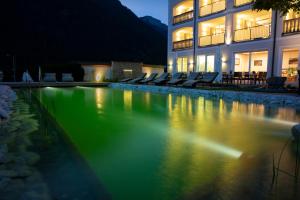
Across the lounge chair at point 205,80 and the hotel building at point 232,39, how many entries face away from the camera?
0

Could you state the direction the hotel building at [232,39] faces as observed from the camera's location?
facing the viewer and to the left of the viewer

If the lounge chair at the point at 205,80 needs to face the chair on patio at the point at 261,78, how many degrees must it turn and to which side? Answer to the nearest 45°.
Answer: approximately 135° to its left

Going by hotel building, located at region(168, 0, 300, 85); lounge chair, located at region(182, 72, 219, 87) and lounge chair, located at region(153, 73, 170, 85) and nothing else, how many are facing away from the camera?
0

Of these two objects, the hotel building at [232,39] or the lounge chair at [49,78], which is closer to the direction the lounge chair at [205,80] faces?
the lounge chair

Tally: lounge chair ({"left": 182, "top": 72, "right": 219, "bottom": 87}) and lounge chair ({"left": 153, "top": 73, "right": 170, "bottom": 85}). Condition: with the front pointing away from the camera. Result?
0

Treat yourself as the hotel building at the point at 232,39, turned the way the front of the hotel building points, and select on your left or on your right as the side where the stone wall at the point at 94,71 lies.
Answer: on your right

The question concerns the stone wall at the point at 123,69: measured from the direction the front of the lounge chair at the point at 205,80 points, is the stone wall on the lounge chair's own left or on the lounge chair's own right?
on the lounge chair's own right

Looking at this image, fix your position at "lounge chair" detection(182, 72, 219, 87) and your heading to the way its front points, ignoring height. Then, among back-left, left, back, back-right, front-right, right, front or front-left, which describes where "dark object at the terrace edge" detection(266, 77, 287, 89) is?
left

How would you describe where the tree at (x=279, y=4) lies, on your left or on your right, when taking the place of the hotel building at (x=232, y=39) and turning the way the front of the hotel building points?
on your left

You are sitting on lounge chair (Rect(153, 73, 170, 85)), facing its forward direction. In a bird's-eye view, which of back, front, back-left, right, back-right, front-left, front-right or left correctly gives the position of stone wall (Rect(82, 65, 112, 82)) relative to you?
right
